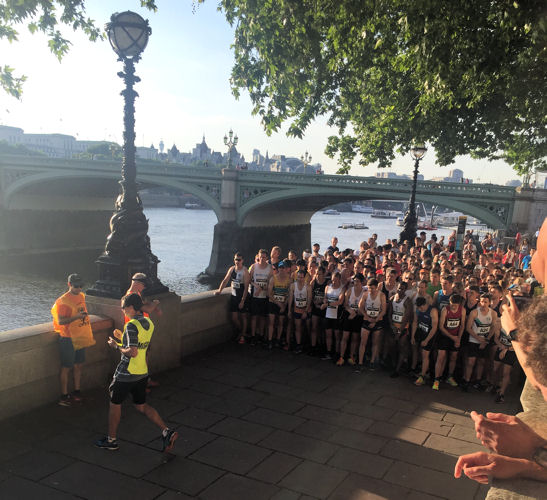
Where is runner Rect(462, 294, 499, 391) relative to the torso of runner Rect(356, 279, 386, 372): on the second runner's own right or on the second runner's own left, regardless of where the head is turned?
on the second runner's own left

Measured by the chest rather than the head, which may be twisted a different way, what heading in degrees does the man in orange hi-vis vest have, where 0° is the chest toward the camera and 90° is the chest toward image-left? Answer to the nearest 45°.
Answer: approximately 315°

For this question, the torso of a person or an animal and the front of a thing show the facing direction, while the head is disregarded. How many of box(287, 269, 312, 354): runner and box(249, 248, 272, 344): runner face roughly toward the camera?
2

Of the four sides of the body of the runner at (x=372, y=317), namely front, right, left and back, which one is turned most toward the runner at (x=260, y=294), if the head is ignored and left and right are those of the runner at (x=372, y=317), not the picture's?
right

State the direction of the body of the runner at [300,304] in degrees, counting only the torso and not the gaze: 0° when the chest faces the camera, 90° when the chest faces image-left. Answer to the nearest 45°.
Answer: approximately 0°

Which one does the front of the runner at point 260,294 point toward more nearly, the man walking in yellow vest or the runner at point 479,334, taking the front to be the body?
the man walking in yellow vest

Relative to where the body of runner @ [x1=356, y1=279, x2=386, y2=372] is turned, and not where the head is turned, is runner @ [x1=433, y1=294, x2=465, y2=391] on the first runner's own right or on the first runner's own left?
on the first runner's own left

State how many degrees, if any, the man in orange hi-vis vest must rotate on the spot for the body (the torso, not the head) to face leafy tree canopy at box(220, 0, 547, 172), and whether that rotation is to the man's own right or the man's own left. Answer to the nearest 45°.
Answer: approximately 90° to the man's own left

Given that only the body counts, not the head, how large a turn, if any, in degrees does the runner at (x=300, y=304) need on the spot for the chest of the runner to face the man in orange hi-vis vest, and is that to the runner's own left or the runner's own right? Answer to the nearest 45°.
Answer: approximately 45° to the runner's own right

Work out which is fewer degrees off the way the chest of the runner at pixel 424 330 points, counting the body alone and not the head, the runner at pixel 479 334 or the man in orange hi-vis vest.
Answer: the man in orange hi-vis vest
